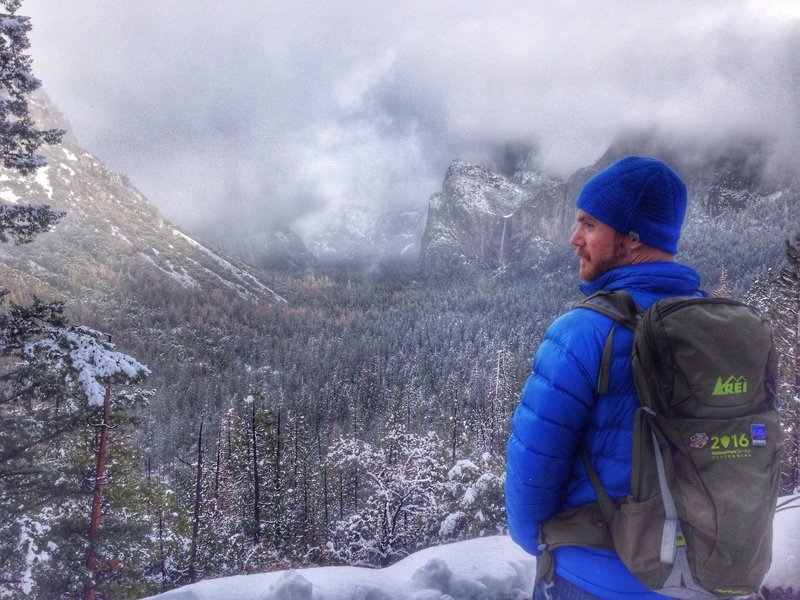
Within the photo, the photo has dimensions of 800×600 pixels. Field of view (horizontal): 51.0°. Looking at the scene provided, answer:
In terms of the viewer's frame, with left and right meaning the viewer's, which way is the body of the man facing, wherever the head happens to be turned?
facing away from the viewer and to the left of the viewer

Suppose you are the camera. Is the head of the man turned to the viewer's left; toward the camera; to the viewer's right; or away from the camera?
to the viewer's left

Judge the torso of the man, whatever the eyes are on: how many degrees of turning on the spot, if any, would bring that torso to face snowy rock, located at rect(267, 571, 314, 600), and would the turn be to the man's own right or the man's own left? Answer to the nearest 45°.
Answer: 0° — they already face it
